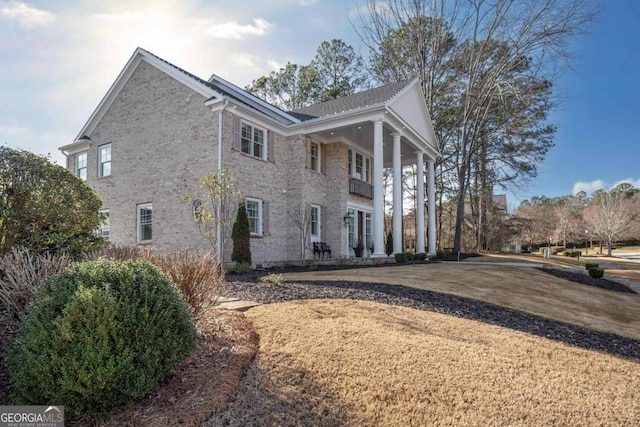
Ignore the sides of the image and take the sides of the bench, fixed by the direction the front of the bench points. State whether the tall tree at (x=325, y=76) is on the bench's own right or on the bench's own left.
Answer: on the bench's own left

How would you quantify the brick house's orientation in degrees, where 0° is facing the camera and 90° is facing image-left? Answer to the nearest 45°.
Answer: approximately 315°

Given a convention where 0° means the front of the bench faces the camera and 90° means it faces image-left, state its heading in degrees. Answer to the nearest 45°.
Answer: approximately 315°

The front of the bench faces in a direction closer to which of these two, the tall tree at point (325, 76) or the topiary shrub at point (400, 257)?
the topiary shrub

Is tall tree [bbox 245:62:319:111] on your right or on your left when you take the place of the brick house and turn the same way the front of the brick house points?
on your left
